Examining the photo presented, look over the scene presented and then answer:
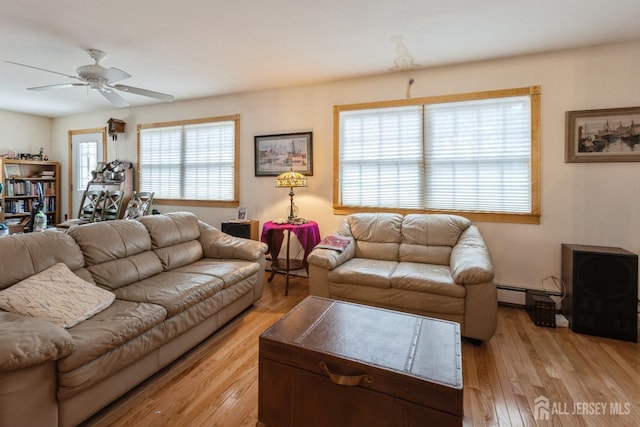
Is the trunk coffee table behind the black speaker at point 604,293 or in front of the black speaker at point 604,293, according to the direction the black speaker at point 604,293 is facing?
in front

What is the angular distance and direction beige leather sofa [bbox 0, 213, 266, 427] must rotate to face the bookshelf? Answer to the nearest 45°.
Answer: approximately 135° to its left

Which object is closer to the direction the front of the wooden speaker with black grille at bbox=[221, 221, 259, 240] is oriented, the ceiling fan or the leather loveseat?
the ceiling fan

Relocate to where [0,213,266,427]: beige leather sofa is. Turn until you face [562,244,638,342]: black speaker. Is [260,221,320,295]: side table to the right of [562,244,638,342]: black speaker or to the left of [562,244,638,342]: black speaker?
left

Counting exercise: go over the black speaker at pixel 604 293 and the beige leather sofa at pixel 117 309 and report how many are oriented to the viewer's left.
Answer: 0

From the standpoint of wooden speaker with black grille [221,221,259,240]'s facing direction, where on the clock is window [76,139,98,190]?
The window is roughly at 3 o'clock from the wooden speaker with black grille.

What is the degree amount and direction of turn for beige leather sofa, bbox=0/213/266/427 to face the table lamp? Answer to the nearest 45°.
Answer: approximately 90° to its left

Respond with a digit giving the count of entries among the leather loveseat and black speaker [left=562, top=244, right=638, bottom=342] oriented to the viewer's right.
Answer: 0

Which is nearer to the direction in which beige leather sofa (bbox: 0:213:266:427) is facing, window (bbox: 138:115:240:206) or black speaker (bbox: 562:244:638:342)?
the black speaker

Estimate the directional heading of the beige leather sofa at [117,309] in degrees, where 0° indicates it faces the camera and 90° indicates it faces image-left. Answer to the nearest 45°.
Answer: approximately 315°

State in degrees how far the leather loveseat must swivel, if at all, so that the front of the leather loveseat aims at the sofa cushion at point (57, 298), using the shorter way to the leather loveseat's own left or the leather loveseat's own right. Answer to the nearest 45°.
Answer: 0° — it already faces it
